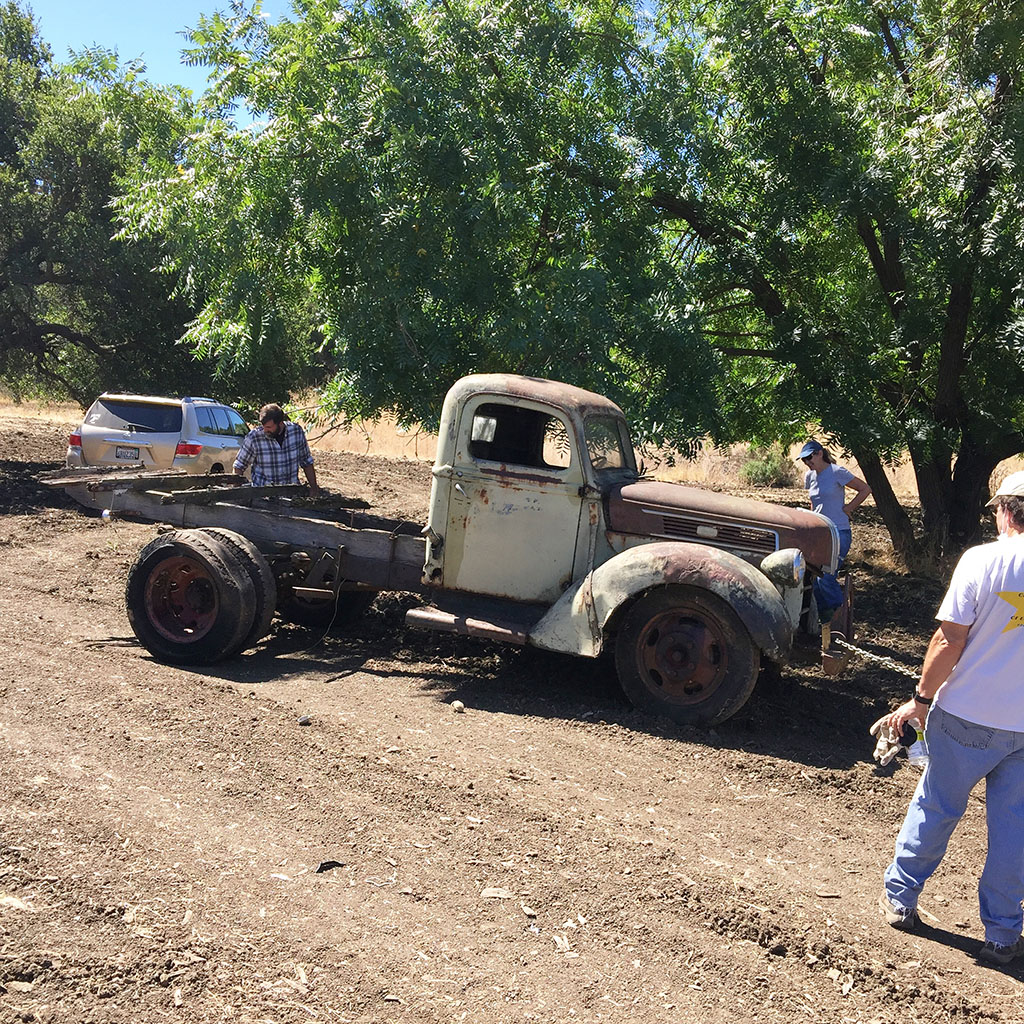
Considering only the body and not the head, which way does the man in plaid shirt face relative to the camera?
toward the camera

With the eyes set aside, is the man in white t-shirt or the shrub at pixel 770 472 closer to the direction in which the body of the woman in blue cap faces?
the man in white t-shirt

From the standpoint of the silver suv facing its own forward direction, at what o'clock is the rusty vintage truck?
The rusty vintage truck is roughly at 4 o'clock from the silver suv.

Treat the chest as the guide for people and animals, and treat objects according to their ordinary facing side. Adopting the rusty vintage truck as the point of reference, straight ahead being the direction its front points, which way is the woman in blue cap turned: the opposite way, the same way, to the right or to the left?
to the right

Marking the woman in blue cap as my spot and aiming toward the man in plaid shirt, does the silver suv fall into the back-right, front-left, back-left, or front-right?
front-right

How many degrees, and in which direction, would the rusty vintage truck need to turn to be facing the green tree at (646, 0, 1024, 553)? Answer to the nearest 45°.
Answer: approximately 90° to its left

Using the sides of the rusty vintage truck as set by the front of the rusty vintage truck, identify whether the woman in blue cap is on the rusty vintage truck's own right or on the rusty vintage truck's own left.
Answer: on the rusty vintage truck's own left

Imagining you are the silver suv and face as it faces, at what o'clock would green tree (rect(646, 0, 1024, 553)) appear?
The green tree is roughly at 3 o'clock from the silver suv.

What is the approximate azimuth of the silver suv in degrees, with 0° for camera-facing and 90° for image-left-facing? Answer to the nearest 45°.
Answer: approximately 225°

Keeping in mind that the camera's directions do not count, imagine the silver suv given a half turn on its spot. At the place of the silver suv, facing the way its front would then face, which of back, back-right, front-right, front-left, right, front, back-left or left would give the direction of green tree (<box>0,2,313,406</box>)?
back-right

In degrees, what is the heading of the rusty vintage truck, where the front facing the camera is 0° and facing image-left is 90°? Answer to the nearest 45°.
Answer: approximately 315°

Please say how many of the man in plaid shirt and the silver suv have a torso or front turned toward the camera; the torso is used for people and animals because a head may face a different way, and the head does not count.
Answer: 1

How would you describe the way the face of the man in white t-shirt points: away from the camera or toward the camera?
away from the camera

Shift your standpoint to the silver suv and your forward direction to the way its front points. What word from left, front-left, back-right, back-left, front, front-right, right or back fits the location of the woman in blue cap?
right

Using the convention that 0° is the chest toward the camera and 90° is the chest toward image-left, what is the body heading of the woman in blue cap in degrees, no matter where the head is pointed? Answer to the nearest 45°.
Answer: approximately 45°

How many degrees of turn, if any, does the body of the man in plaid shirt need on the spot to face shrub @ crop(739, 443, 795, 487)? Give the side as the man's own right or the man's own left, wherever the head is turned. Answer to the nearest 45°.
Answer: approximately 135° to the man's own left

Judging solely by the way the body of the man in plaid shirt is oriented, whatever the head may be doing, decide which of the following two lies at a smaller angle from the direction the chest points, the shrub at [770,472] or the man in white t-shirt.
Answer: the man in white t-shirt
